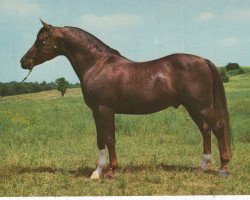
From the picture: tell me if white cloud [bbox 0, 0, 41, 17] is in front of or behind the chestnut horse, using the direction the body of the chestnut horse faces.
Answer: in front

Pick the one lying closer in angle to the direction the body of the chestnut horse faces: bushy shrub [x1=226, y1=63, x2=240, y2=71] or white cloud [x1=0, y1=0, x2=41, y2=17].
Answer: the white cloud

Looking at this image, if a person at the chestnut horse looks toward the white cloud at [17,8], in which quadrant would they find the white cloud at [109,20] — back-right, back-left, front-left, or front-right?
front-right

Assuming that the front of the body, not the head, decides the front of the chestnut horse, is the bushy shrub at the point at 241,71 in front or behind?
behind

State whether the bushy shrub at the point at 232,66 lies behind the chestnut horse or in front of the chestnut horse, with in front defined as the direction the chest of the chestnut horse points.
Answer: behind

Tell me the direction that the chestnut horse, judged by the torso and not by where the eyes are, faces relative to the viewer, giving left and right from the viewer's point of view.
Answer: facing to the left of the viewer

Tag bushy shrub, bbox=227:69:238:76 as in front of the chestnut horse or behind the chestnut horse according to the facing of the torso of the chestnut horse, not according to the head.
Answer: behind
